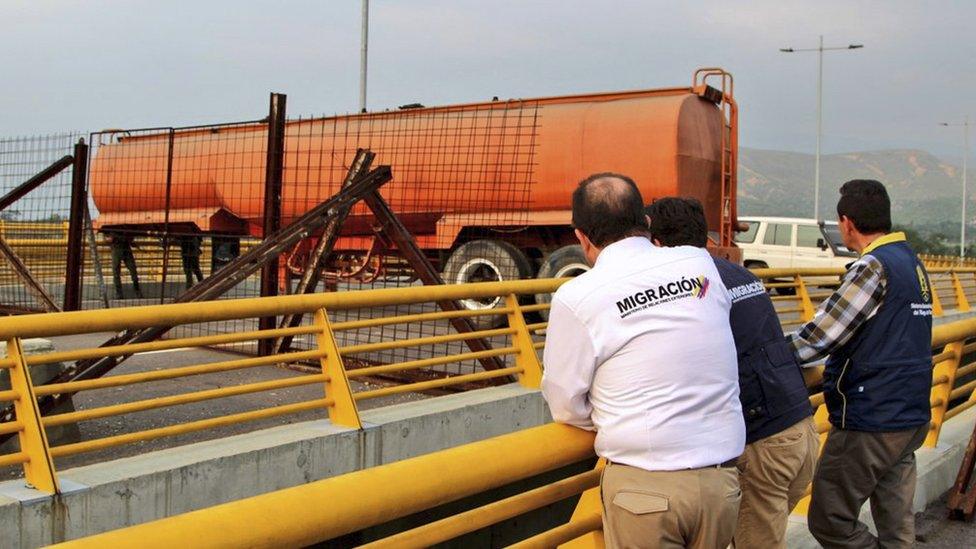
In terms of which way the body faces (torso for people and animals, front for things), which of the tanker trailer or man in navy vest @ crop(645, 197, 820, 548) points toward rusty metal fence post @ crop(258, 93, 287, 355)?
the man in navy vest

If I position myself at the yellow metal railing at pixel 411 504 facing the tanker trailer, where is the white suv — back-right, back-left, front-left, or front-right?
front-right

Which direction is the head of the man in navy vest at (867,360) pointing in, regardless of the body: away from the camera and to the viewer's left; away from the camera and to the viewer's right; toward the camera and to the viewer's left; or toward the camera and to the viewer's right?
away from the camera and to the viewer's left

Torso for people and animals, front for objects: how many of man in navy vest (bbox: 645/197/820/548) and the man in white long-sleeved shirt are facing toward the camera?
0

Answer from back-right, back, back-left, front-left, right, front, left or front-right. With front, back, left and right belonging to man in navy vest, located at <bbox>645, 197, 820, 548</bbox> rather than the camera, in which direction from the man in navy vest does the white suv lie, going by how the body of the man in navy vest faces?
front-right

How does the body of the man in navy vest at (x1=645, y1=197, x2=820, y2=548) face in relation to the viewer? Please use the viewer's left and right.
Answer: facing away from the viewer and to the left of the viewer

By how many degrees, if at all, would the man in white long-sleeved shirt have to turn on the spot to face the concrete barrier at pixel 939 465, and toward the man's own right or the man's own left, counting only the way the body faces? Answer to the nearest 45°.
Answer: approximately 90° to the man's own right

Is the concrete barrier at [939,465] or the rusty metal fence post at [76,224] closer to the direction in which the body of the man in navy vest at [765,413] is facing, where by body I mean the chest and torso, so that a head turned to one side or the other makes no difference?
the rusty metal fence post

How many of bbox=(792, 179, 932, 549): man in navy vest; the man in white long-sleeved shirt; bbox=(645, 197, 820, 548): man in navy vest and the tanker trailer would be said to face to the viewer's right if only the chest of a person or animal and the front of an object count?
0

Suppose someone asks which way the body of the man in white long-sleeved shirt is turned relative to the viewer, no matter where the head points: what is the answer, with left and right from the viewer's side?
facing away from the viewer and to the left of the viewer

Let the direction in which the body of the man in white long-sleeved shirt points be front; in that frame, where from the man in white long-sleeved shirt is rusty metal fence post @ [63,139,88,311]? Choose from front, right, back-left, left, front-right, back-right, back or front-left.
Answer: front

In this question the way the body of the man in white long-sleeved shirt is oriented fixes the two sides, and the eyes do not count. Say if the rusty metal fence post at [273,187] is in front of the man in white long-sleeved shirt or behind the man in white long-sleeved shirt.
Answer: in front

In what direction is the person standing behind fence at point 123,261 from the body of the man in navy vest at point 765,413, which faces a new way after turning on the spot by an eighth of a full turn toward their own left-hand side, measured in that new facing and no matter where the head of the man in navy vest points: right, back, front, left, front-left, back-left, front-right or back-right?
front-right

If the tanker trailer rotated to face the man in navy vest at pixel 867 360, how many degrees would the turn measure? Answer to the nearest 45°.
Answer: approximately 135° to its left

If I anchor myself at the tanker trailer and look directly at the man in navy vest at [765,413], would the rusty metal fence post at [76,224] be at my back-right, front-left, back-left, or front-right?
front-right

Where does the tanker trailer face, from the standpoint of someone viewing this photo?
facing away from the viewer and to the left of the viewer

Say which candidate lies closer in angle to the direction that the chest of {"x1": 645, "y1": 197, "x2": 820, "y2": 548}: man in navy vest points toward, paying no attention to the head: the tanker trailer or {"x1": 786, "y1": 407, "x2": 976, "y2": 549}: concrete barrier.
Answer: the tanker trailer
